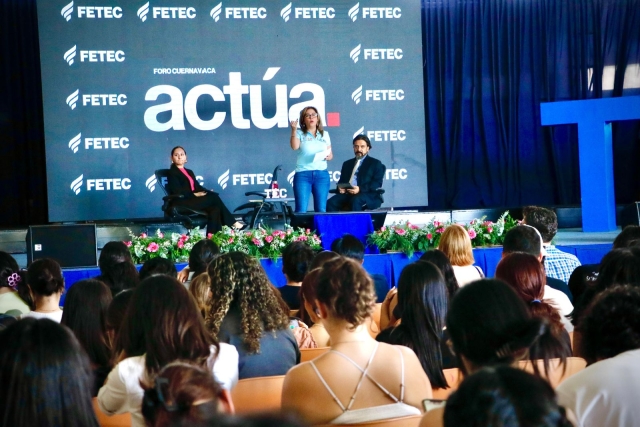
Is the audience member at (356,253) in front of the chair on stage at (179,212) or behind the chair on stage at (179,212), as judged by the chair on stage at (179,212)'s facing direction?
in front

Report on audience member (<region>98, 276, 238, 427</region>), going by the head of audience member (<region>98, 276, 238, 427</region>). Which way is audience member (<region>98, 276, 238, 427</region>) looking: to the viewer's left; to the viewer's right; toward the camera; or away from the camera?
away from the camera

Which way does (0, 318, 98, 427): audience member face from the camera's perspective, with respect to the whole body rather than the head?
away from the camera

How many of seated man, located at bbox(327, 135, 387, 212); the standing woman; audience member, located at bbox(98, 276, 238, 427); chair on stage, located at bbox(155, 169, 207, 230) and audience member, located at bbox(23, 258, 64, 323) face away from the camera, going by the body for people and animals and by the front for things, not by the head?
2

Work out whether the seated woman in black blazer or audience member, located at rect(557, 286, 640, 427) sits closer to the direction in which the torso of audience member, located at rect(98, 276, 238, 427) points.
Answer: the seated woman in black blazer

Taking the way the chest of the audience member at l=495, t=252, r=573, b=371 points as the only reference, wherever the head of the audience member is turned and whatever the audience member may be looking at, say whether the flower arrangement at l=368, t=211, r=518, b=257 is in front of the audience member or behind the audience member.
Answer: in front

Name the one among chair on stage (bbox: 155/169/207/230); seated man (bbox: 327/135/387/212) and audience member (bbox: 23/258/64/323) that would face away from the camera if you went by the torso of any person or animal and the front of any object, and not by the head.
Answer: the audience member

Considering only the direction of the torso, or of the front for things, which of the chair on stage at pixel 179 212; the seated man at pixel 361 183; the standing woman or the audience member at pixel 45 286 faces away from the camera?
the audience member

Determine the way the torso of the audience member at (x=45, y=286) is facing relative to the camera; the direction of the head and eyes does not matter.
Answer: away from the camera

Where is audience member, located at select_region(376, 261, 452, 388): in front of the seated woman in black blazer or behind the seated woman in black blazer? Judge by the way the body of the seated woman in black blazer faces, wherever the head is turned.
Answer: in front

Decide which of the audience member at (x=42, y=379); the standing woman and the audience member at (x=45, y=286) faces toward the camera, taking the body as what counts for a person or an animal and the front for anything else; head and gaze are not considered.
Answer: the standing woman

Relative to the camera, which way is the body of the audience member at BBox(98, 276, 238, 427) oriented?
away from the camera

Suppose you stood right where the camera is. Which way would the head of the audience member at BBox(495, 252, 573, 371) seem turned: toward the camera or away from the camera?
away from the camera

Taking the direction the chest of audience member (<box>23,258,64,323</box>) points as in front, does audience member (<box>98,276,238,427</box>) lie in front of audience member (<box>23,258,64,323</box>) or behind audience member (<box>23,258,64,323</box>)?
behind

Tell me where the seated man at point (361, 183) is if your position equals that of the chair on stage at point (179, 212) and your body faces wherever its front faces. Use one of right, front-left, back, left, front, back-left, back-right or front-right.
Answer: front-left
